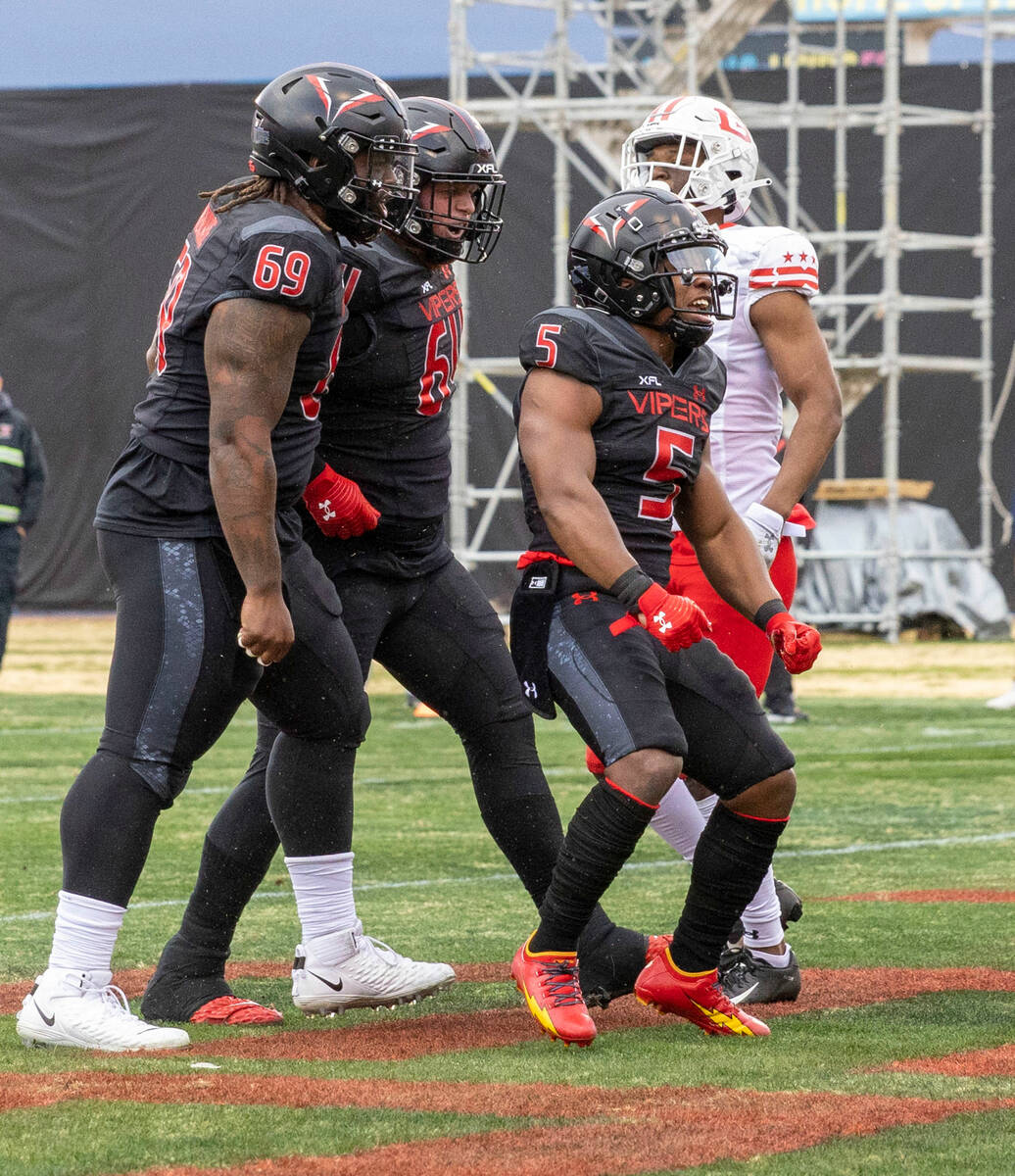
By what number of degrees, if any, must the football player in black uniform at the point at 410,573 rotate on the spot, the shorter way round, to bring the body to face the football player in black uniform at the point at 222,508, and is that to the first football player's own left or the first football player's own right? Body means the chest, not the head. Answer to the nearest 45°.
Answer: approximately 90° to the first football player's own right

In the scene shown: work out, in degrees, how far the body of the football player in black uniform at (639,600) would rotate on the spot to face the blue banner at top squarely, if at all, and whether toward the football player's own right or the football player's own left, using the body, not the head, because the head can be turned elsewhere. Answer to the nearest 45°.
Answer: approximately 135° to the football player's own left

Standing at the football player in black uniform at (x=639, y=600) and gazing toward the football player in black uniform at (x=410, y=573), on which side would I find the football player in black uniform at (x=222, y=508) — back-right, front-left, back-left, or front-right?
front-left

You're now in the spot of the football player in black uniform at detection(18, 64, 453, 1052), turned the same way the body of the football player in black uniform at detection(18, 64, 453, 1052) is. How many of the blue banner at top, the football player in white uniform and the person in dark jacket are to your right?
0

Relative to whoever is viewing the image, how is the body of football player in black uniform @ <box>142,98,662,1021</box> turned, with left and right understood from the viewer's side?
facing the viewer and to the right of the viewer

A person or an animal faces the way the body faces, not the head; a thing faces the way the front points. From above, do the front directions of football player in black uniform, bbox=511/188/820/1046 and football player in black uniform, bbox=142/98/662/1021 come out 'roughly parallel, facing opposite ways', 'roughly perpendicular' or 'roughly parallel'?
roughly parallel

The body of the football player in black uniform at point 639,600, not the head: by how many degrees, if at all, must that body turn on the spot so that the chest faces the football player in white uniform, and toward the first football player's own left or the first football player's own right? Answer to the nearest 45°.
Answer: approximately 135° to the first football player's own left

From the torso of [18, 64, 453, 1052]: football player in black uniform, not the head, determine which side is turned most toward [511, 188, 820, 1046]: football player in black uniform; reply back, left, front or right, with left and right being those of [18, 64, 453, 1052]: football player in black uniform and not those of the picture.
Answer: front

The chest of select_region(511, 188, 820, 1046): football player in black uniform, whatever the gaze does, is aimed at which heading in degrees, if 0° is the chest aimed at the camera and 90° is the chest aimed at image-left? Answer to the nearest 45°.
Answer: approximately 315°

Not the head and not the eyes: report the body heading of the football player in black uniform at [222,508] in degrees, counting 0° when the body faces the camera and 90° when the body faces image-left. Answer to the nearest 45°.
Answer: approximately 270°

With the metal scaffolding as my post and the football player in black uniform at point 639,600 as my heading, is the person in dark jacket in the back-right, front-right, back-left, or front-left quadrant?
front-right

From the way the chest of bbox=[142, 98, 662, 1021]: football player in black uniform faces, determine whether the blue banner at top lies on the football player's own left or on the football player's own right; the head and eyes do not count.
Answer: on the football player's own left

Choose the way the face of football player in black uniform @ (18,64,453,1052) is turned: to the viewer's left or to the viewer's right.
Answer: to the viewer's right

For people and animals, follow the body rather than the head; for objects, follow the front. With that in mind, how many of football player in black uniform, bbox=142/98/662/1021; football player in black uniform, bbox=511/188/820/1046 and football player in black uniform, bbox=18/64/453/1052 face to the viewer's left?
0
